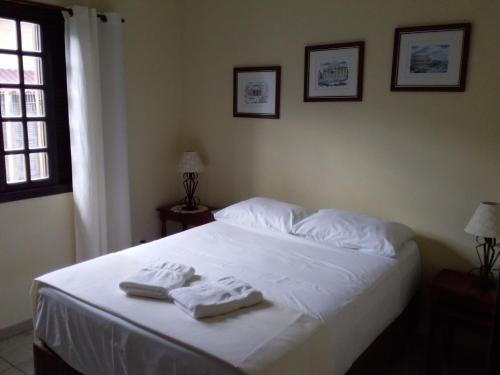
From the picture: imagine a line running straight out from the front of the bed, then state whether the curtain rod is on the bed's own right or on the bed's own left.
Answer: on the bed's own right

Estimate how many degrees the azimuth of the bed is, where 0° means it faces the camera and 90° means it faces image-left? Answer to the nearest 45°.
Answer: approximately 45°

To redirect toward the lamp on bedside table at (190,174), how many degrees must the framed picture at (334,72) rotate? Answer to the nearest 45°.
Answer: approximately 45° to its right

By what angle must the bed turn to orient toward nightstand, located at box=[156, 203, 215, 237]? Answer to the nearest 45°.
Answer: approximately 135° to its right

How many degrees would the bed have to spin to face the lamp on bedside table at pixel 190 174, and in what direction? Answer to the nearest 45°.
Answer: approximately 135° to its right

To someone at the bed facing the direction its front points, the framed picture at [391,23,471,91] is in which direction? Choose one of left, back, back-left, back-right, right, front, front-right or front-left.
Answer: back

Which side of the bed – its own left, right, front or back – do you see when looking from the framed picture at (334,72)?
back

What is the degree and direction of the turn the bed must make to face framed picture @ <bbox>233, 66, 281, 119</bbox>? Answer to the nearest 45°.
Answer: approximately 135° to its right

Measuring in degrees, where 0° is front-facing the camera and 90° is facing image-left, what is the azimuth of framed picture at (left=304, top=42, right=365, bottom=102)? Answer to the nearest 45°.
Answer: approximately 45°

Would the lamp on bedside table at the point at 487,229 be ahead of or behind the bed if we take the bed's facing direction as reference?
behind
